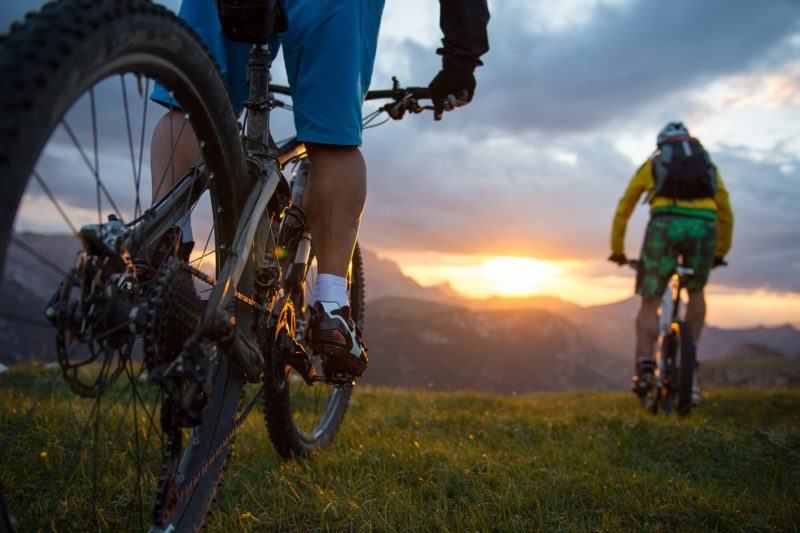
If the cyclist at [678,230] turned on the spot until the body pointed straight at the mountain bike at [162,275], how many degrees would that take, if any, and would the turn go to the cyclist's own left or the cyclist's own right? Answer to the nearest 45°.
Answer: approximately 180°

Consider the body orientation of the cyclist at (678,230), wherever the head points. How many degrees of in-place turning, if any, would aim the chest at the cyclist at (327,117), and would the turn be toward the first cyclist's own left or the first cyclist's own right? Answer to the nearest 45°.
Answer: approximately 180°

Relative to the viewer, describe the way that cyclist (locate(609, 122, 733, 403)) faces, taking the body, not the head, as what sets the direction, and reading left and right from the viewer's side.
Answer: facing away from the viewer

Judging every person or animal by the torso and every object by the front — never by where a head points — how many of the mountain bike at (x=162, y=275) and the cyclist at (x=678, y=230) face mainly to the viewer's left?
0

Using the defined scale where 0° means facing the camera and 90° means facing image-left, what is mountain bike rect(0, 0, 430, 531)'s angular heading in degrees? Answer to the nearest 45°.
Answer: approximately 225°

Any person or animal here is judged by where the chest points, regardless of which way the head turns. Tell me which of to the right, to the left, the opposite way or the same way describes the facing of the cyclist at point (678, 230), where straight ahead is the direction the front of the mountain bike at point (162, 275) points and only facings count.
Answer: the same way

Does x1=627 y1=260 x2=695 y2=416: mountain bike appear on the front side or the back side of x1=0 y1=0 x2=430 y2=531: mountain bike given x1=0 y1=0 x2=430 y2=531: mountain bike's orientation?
on the front side
